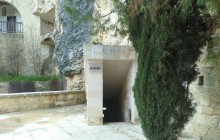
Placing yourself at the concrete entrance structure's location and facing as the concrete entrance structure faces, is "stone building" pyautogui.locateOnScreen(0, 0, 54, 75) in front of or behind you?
behind

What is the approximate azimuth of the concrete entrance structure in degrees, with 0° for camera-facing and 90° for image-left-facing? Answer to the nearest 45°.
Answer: approximately 0°

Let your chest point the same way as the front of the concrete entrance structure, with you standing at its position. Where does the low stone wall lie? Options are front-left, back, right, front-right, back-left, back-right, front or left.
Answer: back-right

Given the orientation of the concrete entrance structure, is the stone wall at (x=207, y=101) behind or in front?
in front

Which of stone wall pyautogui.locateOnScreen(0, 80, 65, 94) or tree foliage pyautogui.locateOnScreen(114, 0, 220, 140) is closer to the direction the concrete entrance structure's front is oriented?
the tree foliage

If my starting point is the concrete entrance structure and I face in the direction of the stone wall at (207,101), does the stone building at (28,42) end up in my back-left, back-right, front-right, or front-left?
back-left
